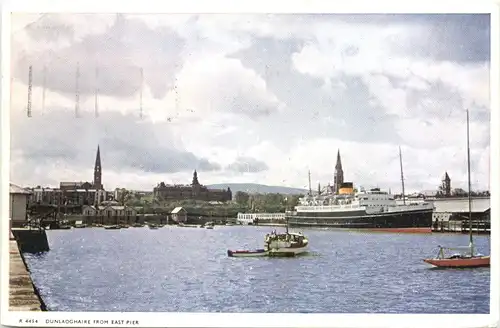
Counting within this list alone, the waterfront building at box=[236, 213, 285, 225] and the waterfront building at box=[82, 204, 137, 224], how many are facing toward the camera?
2

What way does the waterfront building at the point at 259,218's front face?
toward the camera

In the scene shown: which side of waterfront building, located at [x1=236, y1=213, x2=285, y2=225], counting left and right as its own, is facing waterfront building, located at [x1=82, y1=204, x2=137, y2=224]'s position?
right

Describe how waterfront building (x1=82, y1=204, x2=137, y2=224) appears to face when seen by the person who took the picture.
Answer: facing the viewer

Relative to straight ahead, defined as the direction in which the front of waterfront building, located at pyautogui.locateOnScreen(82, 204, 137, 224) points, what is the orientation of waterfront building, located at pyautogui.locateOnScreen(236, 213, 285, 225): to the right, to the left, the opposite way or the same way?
the same way
